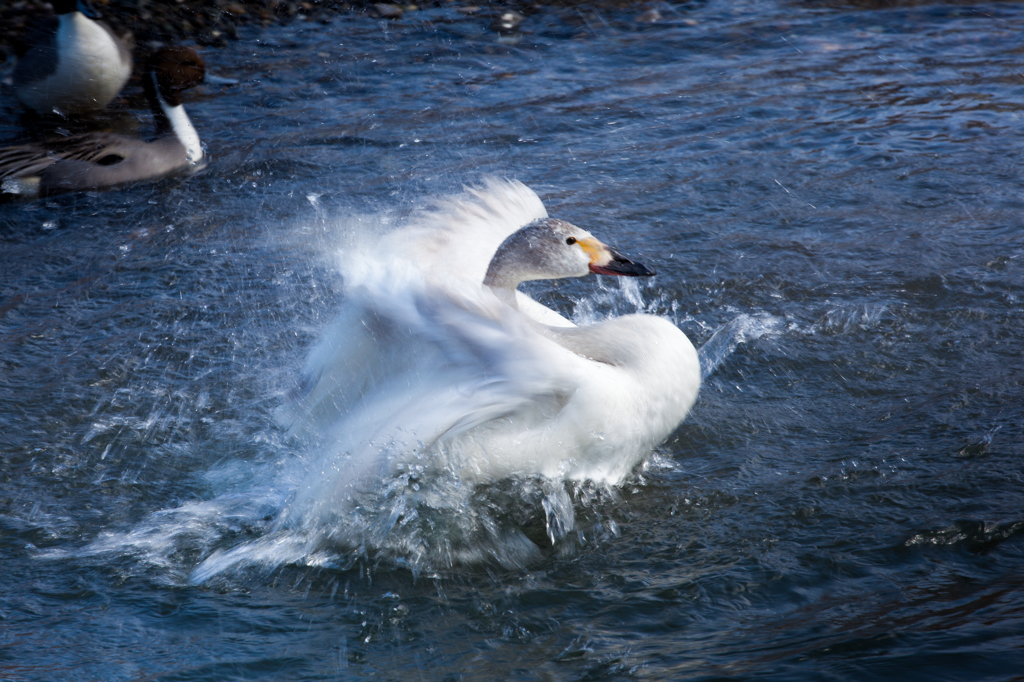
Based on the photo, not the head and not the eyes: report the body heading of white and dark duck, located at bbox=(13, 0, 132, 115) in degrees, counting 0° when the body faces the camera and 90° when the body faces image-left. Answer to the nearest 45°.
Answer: approximately 0°

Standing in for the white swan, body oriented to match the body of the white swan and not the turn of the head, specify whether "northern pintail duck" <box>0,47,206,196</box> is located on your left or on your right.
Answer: on your left

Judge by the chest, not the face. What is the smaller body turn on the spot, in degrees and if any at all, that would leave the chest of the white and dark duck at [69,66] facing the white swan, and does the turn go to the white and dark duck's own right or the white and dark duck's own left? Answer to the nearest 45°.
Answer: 0° — it already faces it

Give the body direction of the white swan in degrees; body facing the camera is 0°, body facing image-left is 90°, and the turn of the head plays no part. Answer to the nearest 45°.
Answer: approximately 270°

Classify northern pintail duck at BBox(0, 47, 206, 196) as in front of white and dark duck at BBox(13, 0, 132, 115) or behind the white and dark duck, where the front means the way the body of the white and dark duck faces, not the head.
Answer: in front

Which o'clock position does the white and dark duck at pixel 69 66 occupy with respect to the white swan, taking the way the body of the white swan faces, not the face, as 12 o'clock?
The white and dark duck is roughly at 8 o'clock from the white swan.
